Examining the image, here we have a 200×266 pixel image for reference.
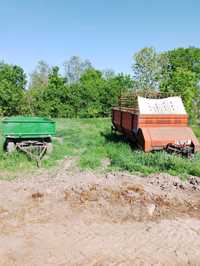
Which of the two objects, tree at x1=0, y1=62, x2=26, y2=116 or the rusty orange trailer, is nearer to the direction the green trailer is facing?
the rusty orange trailer

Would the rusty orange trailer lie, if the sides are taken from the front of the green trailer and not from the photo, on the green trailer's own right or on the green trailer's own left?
on the green trailer's own left

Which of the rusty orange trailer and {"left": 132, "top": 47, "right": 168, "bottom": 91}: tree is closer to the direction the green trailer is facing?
the rusty orange trailer

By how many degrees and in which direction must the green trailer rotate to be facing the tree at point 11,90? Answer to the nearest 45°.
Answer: approximately 180°
